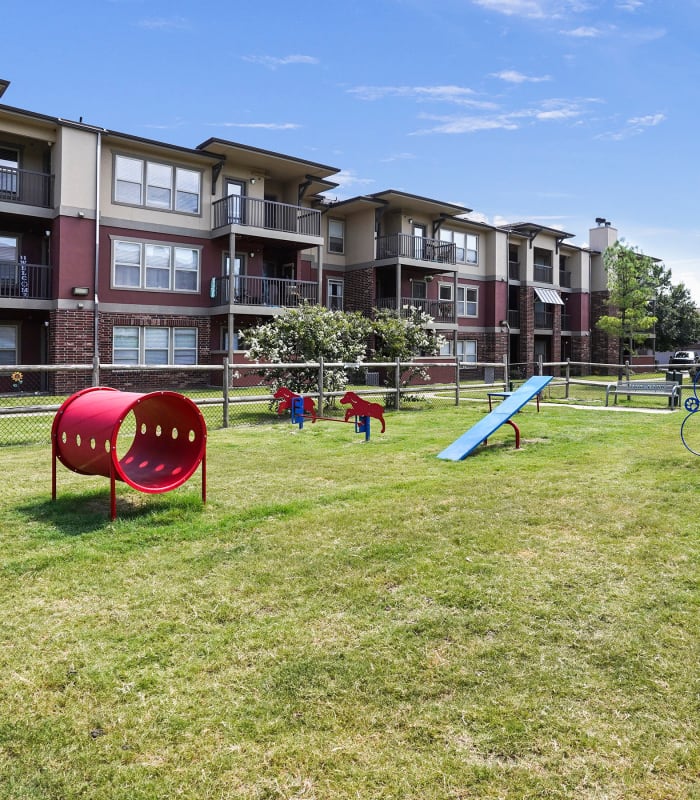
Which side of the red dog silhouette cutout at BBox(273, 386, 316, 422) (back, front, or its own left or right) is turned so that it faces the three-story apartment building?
right

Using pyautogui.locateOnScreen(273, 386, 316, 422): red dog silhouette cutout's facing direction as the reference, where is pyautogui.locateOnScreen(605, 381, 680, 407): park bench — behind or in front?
behind

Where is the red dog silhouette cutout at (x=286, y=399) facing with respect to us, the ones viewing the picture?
facing to the left of the viewer

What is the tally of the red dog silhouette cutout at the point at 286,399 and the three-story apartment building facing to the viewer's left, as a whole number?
1

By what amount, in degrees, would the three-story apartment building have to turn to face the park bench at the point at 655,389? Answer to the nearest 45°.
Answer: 0° — it already faces it

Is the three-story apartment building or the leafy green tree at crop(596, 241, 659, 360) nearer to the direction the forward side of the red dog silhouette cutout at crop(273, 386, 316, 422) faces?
the three-story apartment building

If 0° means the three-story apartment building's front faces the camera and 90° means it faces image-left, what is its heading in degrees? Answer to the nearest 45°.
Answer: approximately 315°
